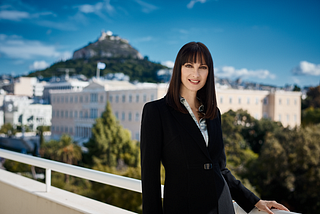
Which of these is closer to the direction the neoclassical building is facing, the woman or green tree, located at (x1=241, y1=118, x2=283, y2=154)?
the woman

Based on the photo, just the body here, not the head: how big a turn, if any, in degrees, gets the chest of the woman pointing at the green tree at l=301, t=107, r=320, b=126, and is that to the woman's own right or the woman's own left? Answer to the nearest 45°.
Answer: approximately 135° to the woman's own left

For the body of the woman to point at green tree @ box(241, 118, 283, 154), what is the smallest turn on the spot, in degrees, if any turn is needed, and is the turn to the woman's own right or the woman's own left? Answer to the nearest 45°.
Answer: approximately 135° to the woman's own left

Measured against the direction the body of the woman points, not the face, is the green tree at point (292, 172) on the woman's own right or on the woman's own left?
on the woman's own left

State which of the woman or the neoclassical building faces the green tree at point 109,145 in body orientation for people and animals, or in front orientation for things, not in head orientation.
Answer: the neoclassical building

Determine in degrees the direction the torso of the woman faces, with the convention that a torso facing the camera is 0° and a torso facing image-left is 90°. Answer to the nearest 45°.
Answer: approximately 315°

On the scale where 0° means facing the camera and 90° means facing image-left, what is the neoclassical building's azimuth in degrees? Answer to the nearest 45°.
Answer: approximately 45°

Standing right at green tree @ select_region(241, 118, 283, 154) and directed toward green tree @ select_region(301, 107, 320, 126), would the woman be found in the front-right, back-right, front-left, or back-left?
back-right

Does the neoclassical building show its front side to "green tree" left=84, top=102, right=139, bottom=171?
yes
